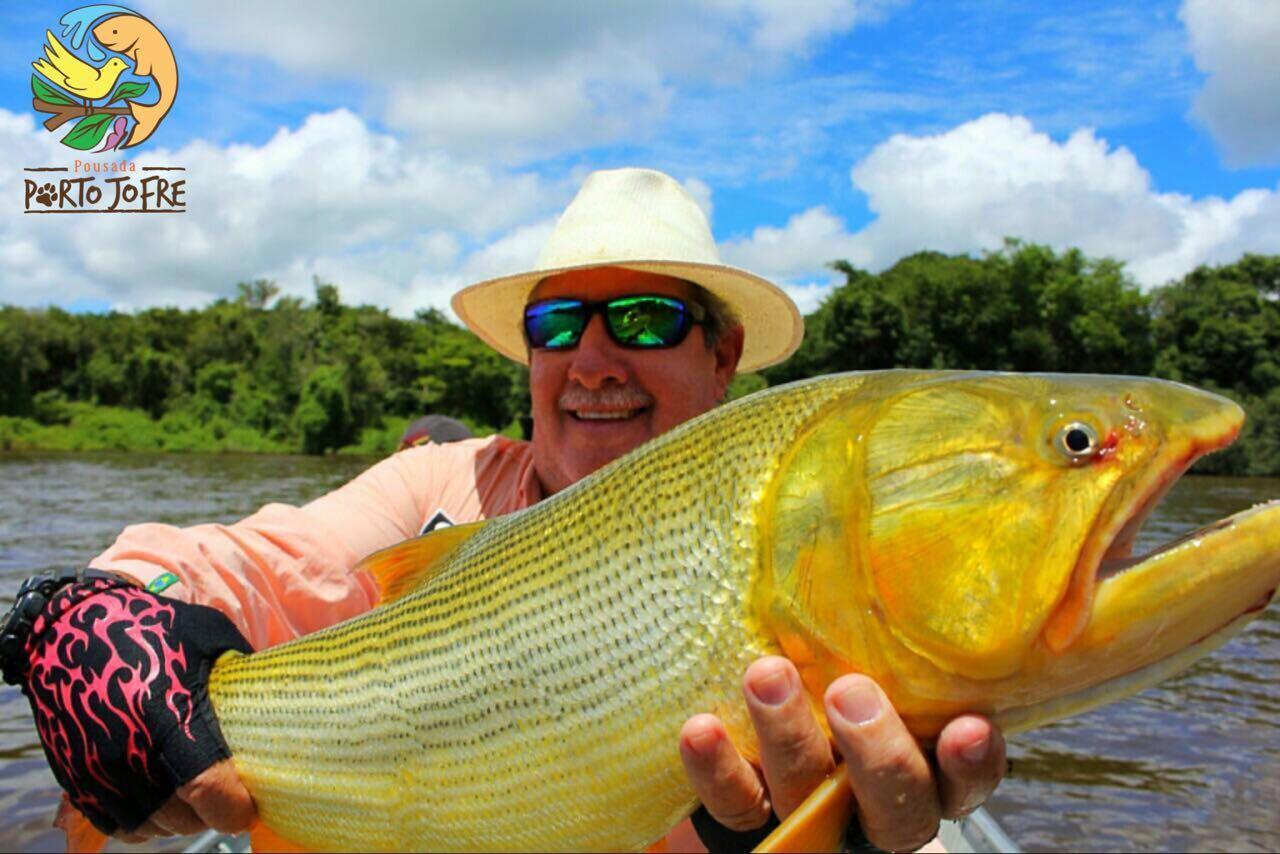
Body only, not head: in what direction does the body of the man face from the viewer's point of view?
toward the camera

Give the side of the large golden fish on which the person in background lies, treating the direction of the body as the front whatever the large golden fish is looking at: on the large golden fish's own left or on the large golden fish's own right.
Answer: on the large golden fish's own left

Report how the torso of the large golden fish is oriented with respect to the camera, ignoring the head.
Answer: to the viewer's right

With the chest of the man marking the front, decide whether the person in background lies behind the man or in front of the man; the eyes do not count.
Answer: behind
